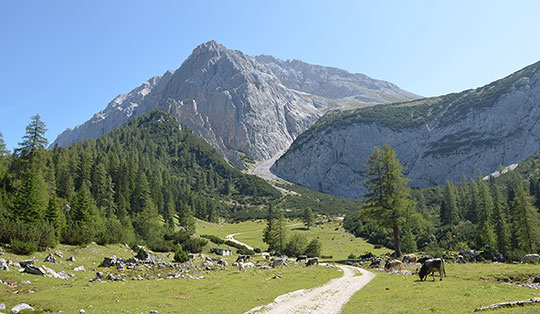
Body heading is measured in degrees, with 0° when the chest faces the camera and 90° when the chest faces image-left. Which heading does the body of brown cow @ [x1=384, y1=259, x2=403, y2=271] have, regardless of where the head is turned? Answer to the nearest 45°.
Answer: approximately 90°

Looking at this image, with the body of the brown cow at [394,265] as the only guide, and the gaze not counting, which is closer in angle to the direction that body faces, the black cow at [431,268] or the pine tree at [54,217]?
the pine tree

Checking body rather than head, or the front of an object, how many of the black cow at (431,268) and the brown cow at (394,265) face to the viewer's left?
2

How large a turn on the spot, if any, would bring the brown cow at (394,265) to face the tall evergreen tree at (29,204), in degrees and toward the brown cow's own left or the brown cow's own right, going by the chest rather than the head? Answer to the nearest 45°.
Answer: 0° — it already faces it

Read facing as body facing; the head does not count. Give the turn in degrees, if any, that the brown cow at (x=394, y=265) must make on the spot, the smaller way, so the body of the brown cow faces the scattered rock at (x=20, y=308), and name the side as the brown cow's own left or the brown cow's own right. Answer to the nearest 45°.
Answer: approximately 45° to the brown cow's own left

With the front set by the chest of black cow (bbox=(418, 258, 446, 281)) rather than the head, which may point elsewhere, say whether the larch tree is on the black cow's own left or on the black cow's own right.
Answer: on the black cow's own right

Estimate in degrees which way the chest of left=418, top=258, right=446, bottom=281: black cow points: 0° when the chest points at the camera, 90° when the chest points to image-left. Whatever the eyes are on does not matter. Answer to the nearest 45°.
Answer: approximately 90°

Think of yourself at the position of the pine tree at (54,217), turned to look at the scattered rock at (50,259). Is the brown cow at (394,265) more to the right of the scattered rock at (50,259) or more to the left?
left

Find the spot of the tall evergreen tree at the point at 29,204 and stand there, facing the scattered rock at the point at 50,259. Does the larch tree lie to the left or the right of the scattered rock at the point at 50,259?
left
